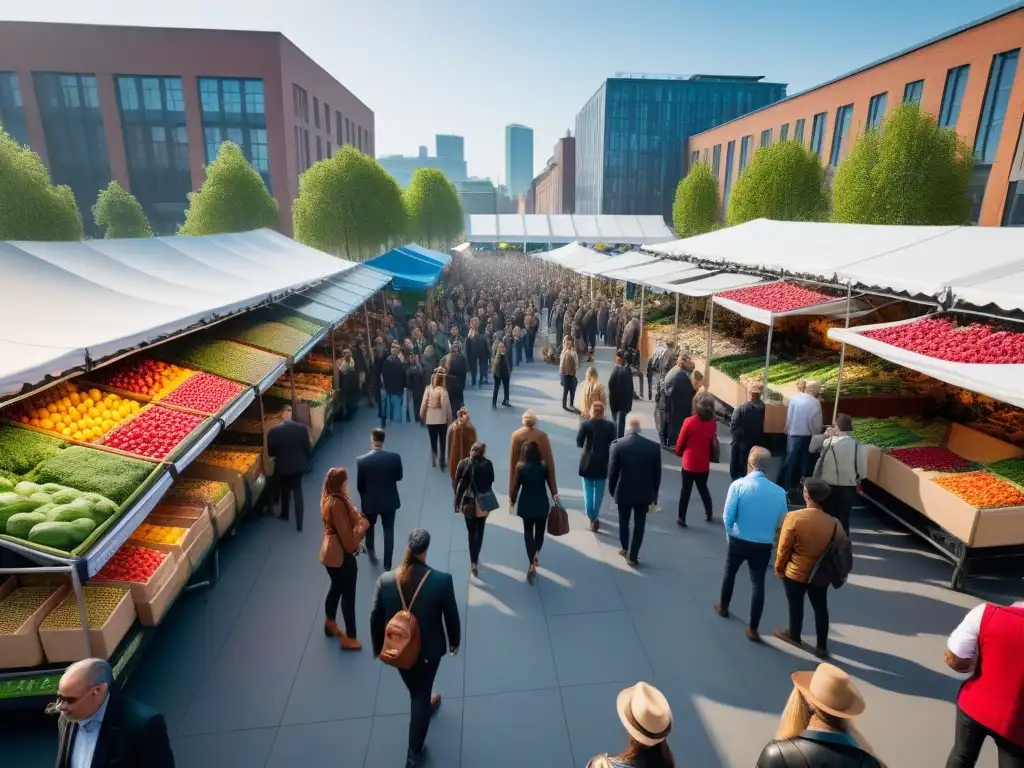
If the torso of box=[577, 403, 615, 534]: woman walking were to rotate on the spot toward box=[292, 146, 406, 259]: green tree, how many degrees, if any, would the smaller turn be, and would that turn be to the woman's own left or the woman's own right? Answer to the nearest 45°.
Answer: approximately 45° to the woman's own left

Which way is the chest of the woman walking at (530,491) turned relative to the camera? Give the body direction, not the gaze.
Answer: away from the camera

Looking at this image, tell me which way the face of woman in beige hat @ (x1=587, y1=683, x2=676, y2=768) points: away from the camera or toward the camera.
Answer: away from the camera

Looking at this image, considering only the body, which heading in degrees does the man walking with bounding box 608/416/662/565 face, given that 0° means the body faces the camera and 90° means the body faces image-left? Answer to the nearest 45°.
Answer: approximately 180°

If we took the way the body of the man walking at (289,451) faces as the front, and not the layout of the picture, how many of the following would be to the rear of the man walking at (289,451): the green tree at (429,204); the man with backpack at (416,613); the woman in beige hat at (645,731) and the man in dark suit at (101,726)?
3

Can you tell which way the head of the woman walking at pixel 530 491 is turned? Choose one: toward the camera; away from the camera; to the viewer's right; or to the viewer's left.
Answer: away from the camera

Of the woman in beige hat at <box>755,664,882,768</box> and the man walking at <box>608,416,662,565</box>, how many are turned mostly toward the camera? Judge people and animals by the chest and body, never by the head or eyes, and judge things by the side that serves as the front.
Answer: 0

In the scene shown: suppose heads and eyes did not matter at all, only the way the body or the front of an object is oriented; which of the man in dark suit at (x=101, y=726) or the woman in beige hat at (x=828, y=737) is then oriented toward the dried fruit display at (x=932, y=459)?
the woman in beige hat

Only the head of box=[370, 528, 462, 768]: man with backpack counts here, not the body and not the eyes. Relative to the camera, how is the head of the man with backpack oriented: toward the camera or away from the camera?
away from the camera

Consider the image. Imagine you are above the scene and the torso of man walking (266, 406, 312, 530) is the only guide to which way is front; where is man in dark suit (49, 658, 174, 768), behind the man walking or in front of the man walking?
behind

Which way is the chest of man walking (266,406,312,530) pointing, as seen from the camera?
away from the camera

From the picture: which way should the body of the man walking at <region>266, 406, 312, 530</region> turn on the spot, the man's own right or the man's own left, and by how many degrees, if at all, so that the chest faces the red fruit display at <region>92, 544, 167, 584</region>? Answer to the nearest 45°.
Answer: approximately 135° to the man's own left

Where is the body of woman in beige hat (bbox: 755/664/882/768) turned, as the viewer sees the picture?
away from the camera

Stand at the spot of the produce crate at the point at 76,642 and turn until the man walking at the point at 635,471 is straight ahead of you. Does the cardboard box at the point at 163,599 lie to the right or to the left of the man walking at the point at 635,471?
left

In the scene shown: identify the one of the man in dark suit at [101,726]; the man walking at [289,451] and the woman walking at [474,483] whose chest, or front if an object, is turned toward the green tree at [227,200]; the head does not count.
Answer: the man walking

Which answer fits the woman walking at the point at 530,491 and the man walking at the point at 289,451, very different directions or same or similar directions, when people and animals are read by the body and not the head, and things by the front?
same or similar directions
